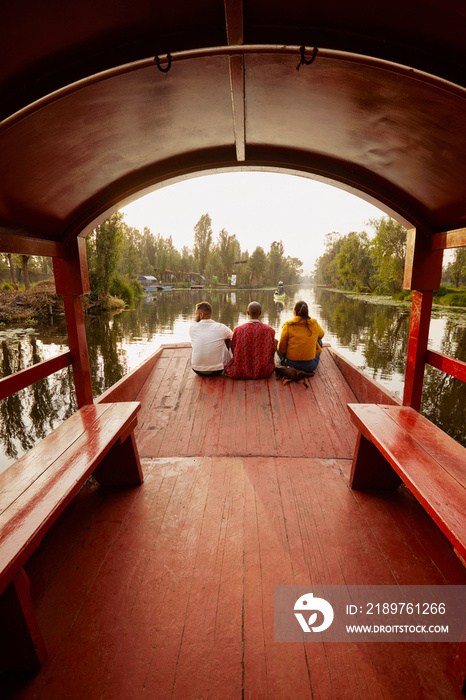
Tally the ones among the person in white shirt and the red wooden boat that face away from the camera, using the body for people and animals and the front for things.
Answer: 2

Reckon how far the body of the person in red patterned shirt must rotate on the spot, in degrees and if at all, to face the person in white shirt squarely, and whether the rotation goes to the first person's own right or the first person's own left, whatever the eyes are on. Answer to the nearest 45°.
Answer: approximately 90° to the first person's own left

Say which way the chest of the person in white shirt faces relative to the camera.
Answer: away from the camera

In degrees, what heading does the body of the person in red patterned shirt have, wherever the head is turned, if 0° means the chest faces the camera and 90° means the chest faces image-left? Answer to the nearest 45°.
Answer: approximately 180°

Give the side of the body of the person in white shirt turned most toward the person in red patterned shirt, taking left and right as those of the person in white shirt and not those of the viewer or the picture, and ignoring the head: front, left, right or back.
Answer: right

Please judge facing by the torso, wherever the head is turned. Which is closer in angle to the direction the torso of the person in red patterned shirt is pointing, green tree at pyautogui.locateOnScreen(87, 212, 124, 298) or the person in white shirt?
the green tree

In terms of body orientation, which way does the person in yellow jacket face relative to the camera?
away from the camera

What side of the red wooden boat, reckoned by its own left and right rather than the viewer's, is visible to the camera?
back

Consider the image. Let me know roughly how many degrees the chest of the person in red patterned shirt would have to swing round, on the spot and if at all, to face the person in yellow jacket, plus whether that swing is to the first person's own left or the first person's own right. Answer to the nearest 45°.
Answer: approximately 90° to the first person's own right

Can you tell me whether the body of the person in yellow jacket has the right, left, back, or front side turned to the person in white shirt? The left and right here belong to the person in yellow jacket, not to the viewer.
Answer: left
